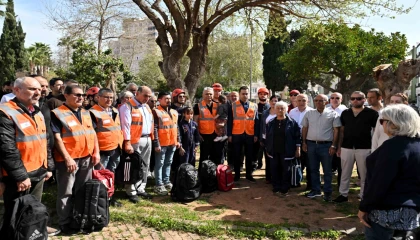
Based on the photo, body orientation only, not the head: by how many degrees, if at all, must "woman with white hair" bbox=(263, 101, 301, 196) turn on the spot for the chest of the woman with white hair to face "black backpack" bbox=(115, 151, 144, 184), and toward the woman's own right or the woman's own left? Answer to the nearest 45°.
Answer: approximately 45° to the woman's own right

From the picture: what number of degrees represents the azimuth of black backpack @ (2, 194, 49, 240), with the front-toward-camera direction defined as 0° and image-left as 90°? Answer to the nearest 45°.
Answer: approximately 315°

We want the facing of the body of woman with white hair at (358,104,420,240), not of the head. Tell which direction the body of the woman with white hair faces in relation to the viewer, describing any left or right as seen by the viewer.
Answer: facing away from the viewer and to the left of the viewer

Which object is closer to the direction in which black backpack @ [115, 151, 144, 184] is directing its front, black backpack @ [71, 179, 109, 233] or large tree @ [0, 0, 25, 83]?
the black backpack

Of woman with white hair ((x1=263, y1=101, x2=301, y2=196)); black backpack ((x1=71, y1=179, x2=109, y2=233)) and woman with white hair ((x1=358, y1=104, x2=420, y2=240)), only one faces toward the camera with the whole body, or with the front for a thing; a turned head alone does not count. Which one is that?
woman with white hair ((x1=263, y1=101, x2=301, y2=196))

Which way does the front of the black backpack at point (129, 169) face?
toward the camera

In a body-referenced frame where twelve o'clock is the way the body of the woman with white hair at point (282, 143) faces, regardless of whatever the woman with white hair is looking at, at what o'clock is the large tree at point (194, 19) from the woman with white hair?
The large tree is roughly at 5 o'clock from the woman with white hair.

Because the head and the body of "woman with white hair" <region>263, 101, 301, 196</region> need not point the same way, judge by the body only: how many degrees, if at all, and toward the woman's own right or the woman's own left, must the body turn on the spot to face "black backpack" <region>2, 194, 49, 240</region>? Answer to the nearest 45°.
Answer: approximately 45° to the woman's own right
